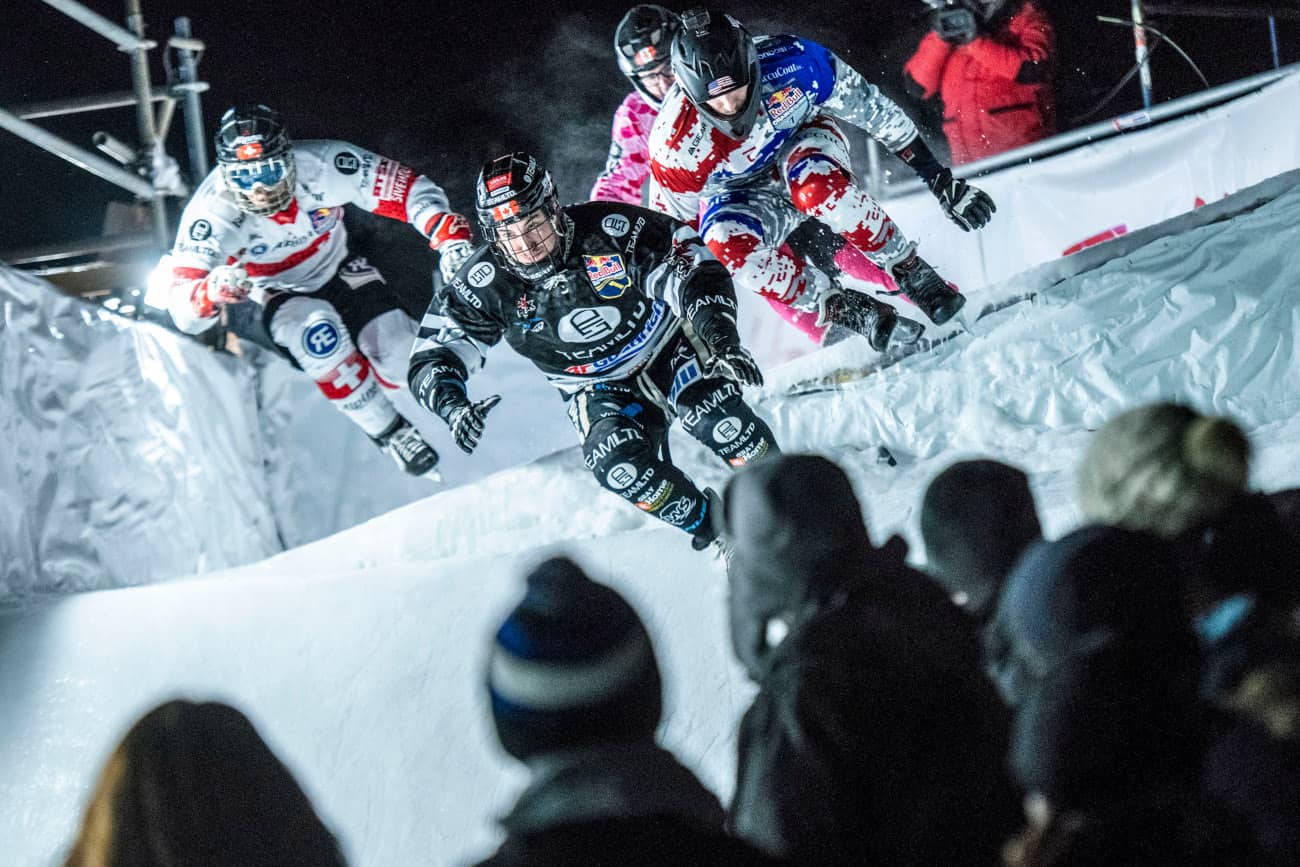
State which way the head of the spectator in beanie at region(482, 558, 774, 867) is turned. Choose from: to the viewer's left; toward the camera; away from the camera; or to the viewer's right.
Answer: away from the camera

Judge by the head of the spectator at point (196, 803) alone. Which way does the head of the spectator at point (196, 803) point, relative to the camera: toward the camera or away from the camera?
away from the camera

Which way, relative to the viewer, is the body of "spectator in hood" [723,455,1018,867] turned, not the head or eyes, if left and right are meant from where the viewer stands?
facing away from the viewer and to the left of the viewer

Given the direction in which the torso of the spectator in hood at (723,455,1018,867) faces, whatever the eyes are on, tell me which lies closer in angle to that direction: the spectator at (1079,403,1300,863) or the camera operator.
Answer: the camera operator

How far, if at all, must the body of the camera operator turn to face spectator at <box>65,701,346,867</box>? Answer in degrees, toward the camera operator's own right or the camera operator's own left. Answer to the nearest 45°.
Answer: approximately 45° to the camera operator's own left

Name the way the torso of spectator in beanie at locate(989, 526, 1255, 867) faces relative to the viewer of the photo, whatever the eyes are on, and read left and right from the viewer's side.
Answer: facing away from the viewer and to the left of the viewer

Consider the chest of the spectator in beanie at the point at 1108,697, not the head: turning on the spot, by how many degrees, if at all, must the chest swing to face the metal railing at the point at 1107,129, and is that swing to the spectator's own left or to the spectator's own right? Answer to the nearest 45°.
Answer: approximately 45° to the spectator's own right

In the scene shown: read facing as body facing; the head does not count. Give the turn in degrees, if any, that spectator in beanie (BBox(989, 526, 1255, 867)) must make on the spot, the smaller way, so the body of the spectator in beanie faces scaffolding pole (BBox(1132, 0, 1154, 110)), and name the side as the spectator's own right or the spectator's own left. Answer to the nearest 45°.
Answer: approximately 45° to the spectator's own right

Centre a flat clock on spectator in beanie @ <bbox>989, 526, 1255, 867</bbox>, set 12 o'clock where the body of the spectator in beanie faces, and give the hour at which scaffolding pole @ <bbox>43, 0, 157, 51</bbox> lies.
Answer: The scaffolding pole is roughly at 12 o'clock from the spectator in beanie.

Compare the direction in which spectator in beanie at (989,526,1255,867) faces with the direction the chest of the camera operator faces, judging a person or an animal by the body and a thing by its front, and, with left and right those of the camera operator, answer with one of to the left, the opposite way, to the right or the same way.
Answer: to the right

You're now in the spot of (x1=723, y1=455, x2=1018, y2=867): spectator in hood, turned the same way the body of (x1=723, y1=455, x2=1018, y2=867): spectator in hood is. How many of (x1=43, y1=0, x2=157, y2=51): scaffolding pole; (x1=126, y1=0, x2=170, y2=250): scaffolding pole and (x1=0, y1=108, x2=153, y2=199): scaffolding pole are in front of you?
3
